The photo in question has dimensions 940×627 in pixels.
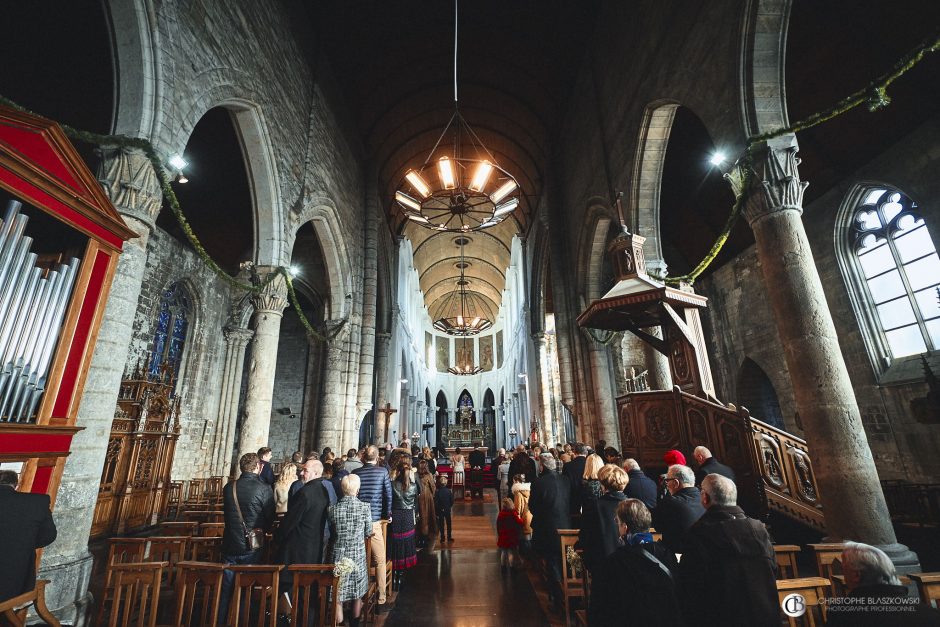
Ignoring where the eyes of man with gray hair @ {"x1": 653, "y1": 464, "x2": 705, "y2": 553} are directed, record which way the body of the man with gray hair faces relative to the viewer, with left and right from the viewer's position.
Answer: facing away from the viewer and to the left of the viewer

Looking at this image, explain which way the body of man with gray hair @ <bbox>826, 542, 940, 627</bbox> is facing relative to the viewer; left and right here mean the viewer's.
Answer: facing away from the viewer and to the left of the viewer

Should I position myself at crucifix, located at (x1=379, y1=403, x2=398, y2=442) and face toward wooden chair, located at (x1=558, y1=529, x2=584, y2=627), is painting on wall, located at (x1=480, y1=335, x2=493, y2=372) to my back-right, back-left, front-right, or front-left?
back-left

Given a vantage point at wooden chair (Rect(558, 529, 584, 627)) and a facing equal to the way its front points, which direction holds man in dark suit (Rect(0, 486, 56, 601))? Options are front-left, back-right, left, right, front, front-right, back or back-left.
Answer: back-left

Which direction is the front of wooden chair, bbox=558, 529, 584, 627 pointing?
away from the camera

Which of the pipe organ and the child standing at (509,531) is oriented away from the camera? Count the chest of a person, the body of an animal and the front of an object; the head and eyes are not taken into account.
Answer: the child standing

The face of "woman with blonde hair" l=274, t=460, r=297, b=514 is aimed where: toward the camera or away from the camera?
away from the camera

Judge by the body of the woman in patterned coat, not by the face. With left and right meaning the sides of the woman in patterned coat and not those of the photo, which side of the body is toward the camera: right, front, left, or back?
back

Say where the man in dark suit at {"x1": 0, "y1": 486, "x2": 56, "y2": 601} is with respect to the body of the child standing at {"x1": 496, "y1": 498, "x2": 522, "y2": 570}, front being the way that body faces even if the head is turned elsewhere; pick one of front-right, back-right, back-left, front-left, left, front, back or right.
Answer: back-left

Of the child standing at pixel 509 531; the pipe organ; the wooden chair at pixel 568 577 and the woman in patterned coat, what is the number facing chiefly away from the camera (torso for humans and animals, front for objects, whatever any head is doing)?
3

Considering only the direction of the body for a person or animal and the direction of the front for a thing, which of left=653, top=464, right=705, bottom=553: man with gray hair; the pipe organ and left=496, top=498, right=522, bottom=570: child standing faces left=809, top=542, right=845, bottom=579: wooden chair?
the pipe organ

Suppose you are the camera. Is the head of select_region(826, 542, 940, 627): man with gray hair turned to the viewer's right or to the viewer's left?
to the viewer's left

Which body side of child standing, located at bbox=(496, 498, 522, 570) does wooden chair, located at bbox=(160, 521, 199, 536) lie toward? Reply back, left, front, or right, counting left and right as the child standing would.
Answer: left

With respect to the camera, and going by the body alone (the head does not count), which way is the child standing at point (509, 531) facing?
away from the camera

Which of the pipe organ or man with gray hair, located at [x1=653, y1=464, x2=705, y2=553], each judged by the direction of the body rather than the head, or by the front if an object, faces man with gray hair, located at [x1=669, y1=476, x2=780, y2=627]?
the pipe organ
